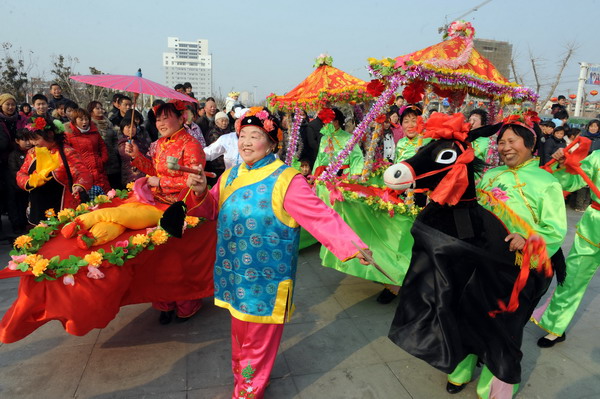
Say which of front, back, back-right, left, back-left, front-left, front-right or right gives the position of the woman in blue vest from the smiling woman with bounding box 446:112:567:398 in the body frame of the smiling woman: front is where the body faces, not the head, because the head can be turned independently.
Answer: front

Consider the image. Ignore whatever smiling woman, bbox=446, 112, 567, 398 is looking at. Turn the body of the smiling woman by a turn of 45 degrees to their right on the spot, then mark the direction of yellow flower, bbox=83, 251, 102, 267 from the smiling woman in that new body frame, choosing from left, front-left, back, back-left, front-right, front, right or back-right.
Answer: front-left

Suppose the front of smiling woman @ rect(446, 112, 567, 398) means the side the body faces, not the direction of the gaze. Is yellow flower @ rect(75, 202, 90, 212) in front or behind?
in front

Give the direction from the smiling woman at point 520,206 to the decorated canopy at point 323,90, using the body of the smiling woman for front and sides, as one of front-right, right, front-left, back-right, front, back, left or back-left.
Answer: right

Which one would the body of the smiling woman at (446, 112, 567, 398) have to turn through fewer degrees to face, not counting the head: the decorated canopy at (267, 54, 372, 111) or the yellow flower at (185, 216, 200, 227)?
the yellow flower

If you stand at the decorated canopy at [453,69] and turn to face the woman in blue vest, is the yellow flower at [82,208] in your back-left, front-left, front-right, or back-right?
front-right

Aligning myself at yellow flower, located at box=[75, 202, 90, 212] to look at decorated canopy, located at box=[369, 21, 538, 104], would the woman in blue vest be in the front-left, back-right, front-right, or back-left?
front-right

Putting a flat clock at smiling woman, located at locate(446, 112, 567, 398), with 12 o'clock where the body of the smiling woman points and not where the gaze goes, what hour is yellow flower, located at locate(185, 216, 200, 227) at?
The yellow flower is roughly at 1 o'clock from the smiling woman.

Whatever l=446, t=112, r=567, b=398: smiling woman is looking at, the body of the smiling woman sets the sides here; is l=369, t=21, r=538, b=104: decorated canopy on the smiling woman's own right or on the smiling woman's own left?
on the smiling woman's own right

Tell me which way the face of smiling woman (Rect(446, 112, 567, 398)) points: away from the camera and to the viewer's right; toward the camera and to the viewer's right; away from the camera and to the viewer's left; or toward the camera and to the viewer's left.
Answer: toward the camera and to the viewer's left

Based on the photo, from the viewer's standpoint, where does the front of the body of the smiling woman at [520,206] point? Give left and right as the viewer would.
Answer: facing the viewer and to the left of the viewer
